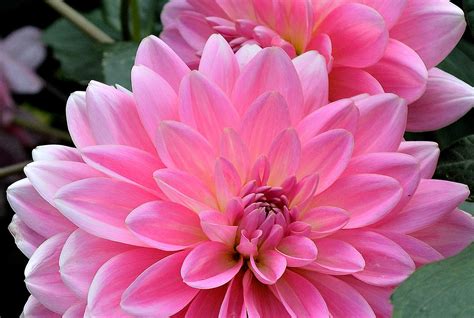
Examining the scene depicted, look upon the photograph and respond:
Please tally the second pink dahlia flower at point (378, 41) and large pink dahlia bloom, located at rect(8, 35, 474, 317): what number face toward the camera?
2

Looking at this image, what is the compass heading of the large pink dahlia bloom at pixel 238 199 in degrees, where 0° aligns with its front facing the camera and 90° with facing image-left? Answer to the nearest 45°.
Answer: approximately 0°

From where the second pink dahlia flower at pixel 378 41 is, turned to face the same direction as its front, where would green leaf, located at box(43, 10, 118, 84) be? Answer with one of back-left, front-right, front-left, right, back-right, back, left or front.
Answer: back-right
